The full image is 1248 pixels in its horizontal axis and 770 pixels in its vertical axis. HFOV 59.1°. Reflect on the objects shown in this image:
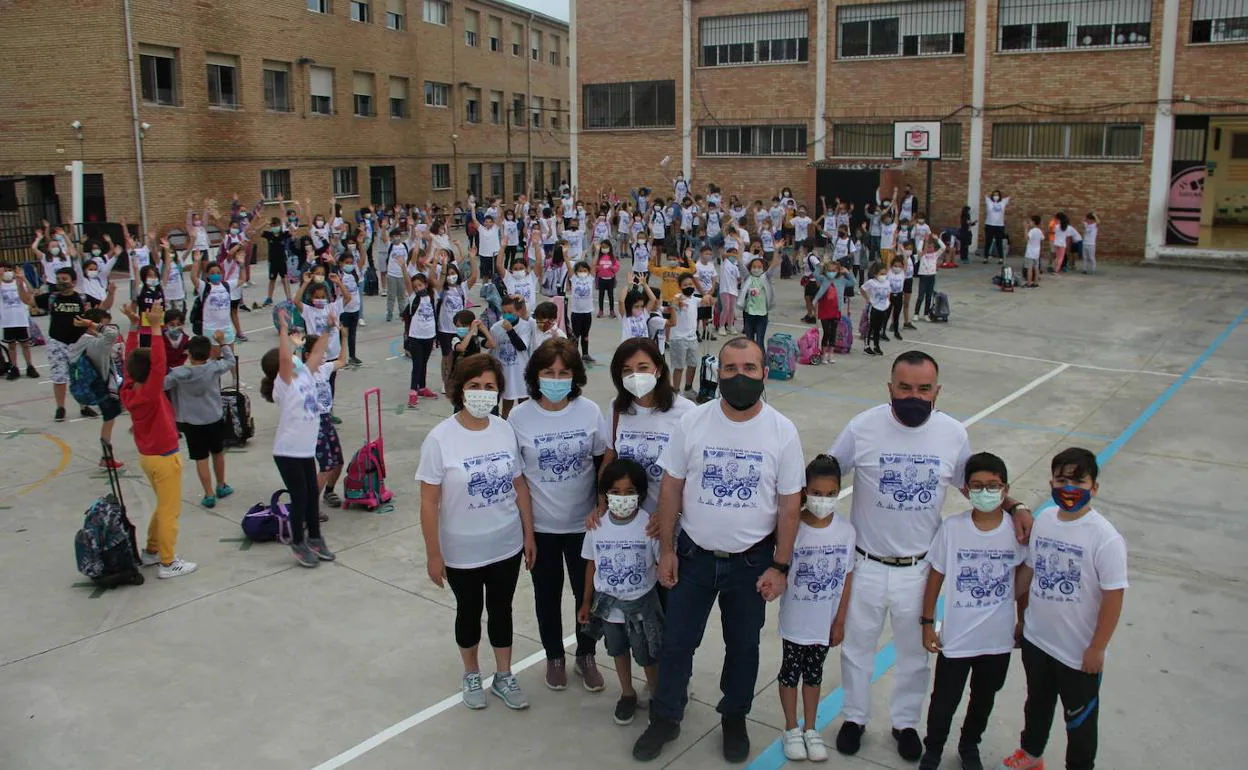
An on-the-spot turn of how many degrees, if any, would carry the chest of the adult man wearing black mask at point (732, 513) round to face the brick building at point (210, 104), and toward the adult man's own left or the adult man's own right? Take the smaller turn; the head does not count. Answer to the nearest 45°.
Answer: approximately 135° to the adult man's own right

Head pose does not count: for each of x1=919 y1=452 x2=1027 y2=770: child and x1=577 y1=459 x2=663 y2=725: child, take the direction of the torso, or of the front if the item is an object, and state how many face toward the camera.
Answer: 2

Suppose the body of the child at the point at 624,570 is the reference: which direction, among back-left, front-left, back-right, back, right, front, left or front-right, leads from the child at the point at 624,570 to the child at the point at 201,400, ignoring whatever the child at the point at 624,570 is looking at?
back-right

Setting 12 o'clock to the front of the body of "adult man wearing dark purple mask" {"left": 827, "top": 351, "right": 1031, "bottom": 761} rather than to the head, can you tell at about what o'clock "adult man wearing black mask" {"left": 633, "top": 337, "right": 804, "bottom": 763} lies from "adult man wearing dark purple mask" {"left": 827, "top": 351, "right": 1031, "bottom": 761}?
"adult man wearing black mask" {"left": 633, "top": 337, "right": 804, "bottom": 763} is roughly at 2 o'clock from "adult man wearing dark purple mask" {"left": 827, "top": 351, "right": 1031, "bottom": 761}.

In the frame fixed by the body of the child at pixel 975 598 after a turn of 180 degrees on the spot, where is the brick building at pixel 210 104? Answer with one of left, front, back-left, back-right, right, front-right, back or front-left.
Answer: front-left

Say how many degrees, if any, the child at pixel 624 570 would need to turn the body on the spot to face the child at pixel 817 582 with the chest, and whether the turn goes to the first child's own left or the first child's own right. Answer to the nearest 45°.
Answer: approximately 90° to the first child's own left
